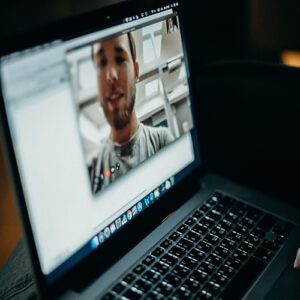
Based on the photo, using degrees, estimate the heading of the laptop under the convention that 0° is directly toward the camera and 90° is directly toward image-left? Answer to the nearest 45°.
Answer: approximately 315°
